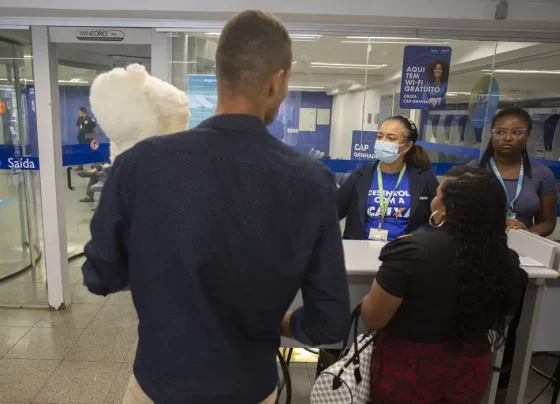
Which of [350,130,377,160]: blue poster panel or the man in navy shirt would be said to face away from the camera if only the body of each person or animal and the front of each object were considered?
the man in navy shirt

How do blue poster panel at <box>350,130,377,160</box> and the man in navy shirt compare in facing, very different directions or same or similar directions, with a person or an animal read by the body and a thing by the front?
very different directions

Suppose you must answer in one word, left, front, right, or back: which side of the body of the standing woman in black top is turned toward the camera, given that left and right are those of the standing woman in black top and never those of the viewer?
back

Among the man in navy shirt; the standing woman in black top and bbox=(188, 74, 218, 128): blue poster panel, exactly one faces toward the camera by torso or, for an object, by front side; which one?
the blue poster panel

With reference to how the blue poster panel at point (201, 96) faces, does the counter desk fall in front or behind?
in front

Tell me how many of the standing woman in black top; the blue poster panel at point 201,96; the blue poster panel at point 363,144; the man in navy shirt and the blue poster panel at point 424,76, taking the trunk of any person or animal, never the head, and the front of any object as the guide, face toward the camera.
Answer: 3

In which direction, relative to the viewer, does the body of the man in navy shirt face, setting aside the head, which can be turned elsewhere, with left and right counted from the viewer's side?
facing away from the viewer

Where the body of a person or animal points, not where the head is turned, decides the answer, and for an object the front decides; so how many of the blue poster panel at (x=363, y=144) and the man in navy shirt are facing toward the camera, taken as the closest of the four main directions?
1

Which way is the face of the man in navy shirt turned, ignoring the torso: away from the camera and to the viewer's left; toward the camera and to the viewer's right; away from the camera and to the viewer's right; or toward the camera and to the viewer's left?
away from the camera and to the viewer's right

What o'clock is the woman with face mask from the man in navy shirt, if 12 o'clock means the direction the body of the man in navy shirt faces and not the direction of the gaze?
The woman with face mask is roughly at 1 o'clock from the man in navy shirt.

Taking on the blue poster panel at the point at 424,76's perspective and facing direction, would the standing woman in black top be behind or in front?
in front

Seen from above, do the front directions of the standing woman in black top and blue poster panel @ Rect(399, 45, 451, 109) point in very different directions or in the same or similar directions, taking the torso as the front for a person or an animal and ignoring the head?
very different directions

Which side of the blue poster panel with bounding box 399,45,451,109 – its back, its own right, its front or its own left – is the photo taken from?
front

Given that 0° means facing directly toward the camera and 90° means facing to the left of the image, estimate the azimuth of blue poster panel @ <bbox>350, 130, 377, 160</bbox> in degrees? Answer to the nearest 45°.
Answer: approximately 0°

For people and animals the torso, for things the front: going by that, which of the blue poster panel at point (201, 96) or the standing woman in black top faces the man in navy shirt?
the blue poster panel
